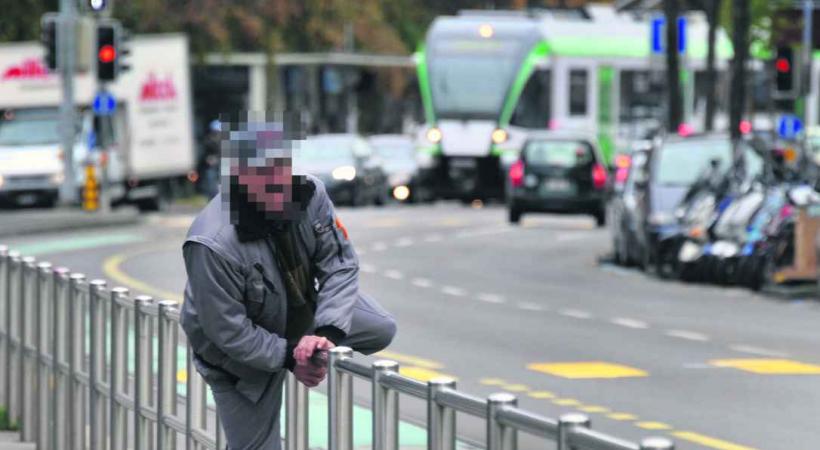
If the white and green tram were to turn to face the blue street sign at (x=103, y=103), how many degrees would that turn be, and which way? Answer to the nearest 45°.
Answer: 0° — it already faces it

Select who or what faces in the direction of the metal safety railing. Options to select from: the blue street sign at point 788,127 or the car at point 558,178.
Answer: the blue street sign

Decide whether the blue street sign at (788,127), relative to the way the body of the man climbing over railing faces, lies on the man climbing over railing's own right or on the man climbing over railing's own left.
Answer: on the man climbing over railing's own left

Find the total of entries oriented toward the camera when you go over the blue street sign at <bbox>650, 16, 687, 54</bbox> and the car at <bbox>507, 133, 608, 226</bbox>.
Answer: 1

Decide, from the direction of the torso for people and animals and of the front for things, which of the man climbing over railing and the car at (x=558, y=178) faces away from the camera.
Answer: the car

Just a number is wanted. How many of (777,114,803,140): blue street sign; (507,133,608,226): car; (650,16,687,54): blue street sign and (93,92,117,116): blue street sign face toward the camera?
3

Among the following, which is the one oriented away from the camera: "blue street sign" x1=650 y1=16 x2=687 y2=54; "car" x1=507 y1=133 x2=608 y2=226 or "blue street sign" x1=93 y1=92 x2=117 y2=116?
the car

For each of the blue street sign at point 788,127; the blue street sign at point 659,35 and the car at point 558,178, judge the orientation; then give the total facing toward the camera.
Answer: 2

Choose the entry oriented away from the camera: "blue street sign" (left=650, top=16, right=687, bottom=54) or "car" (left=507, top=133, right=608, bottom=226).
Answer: the car

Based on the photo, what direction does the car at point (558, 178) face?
away from the camera
